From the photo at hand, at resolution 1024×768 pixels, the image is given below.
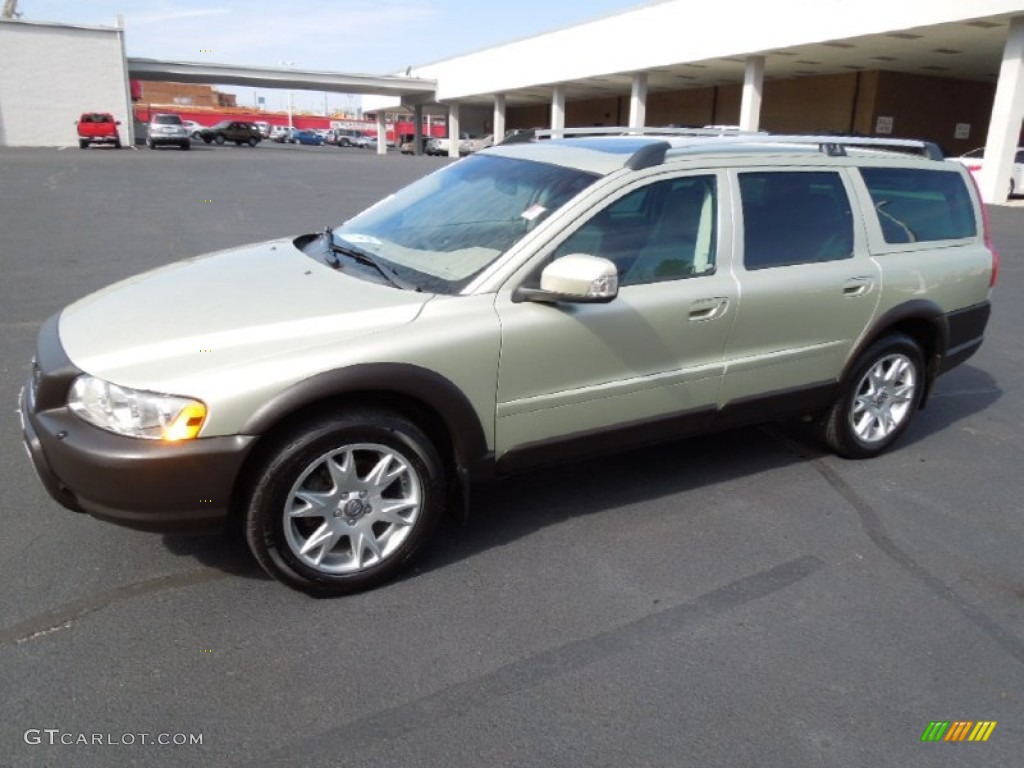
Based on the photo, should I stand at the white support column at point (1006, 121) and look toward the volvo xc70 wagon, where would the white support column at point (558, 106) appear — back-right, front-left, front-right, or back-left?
back-right

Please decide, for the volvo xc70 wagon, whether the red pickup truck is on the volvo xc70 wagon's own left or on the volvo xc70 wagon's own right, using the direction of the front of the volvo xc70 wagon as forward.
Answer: on the volvo xc70 wagon's own right

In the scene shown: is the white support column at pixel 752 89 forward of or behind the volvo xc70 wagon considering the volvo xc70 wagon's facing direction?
behind

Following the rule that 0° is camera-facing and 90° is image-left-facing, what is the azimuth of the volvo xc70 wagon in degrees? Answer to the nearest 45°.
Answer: approximately 45°

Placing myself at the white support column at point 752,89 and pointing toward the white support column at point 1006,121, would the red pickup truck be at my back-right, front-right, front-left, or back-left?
back-right

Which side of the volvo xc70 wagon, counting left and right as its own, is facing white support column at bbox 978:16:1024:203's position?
back

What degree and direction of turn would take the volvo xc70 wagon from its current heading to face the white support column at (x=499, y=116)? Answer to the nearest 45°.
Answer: approximately 135° to its right

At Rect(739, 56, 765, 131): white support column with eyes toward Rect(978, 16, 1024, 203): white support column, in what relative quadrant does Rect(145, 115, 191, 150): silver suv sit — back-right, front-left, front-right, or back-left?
back-right

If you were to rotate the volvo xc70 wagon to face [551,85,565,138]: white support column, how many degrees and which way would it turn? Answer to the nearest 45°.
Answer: approximately 135° to its right
